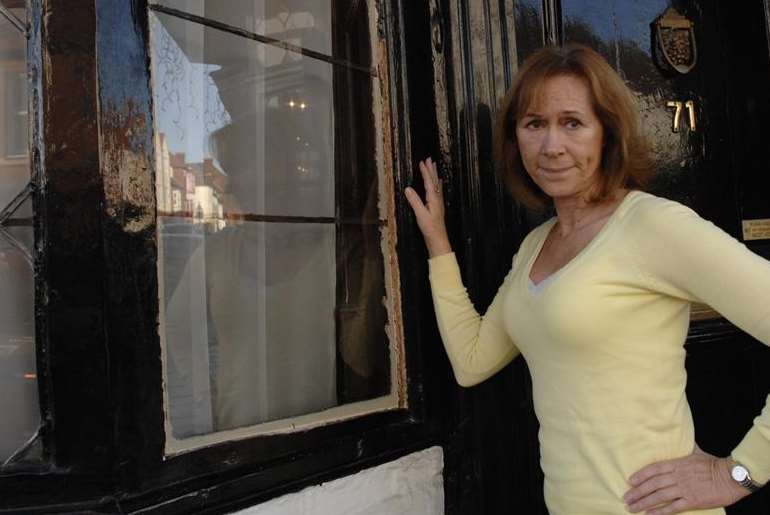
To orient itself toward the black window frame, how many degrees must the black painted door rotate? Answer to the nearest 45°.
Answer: approximately 45° to its right

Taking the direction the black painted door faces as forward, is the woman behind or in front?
in front

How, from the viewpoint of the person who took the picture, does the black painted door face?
facing the viewer

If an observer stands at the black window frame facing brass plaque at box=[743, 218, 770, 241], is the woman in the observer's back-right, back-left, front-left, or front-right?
front-right

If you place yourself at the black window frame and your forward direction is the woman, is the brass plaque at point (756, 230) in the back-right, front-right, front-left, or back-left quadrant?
front-left

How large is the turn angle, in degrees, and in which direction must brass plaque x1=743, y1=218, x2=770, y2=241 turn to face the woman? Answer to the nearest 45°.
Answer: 0° — it already faces them

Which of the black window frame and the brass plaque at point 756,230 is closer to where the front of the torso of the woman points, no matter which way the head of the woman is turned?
the black window frame

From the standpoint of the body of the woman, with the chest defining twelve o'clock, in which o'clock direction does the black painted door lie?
The black painted door is roughly at 5 o'clock from the woman.

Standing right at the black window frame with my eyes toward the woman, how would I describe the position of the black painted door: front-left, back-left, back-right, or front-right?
front-left

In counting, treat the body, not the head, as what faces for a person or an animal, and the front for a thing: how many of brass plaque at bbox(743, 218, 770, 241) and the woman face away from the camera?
0

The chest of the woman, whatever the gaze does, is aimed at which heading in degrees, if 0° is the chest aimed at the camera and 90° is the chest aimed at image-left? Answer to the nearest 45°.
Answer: approximately 45°

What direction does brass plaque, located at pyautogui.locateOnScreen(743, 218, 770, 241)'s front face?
toward the camera
